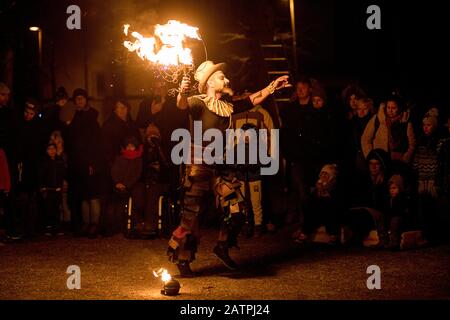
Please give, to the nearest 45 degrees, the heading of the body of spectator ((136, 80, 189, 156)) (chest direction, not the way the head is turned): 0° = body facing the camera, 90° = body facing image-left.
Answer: approximately 0°

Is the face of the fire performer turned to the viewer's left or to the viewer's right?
to the viewer's right

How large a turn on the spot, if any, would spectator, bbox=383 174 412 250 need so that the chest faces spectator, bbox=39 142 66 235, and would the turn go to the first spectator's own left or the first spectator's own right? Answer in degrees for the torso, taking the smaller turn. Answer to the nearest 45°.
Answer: approximately 45° to the first spectator's own right

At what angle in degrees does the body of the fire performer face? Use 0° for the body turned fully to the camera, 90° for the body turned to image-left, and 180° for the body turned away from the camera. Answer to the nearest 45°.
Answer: approximately 315°

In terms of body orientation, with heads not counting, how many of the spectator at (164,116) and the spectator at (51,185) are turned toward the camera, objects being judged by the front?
2

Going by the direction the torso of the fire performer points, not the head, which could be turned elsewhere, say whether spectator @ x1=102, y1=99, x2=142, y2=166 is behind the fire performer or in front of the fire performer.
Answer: behind

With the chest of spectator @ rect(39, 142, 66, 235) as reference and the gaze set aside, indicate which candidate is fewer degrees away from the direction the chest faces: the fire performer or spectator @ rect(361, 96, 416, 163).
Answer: the fire performer

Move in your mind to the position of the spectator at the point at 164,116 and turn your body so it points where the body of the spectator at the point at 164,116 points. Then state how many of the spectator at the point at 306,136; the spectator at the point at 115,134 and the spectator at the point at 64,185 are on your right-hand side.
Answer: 2

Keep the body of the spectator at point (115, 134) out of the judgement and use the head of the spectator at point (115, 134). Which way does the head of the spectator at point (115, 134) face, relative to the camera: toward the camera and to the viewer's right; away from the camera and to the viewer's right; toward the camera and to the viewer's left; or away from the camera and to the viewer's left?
toward the camera and to the viewer's right

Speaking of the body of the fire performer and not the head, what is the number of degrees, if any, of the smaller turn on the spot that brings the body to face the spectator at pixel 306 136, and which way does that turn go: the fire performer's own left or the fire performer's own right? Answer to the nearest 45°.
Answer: approximately 90° to the fire performer's own left

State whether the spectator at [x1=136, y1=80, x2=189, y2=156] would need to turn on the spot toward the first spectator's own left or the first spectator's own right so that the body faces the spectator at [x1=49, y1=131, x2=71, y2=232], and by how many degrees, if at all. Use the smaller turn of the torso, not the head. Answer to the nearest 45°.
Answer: approximately 90° to the first spectator's own right
